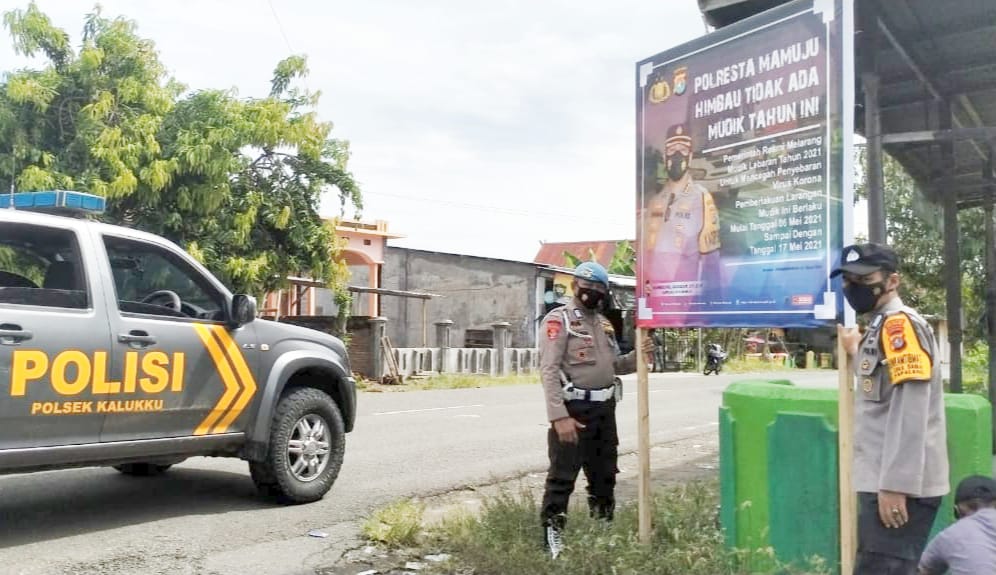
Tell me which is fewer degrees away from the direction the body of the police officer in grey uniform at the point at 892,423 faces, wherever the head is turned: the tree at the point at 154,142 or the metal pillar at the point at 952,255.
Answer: the tree

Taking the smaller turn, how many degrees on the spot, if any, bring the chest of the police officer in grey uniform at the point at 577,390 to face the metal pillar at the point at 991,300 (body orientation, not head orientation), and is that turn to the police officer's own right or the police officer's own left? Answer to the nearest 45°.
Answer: approximately 90° to the police officer's own left

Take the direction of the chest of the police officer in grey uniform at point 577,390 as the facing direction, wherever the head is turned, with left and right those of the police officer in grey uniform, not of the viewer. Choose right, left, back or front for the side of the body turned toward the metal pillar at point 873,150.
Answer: left

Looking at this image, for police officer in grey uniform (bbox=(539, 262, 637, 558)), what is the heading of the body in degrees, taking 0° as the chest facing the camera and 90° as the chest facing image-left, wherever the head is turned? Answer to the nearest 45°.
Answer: approximately 315°

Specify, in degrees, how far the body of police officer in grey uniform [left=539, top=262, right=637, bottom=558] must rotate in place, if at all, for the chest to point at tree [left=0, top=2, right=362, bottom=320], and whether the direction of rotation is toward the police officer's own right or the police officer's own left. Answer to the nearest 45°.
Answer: approximately 180°

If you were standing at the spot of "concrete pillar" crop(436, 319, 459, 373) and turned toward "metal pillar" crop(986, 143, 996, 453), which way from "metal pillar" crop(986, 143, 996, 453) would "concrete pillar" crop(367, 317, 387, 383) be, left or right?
right

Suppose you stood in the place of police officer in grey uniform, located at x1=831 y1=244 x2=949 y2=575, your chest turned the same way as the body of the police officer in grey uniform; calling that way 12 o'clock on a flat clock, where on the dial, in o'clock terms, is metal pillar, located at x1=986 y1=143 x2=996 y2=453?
The metal pillar is roughly at 5 o'clock from the police officer in grey uniform.

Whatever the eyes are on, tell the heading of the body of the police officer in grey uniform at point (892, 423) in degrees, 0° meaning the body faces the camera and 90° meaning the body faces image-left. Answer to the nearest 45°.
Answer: approximately 45°

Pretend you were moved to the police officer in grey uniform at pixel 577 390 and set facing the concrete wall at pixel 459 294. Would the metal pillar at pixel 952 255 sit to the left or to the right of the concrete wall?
right

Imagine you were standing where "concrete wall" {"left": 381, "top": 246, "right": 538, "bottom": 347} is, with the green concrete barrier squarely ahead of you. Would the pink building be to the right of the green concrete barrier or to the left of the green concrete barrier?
right
